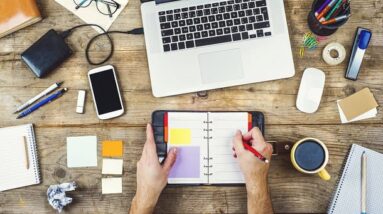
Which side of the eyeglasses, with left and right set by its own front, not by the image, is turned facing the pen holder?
left

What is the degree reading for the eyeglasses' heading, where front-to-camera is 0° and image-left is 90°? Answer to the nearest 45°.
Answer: approximately 0°
